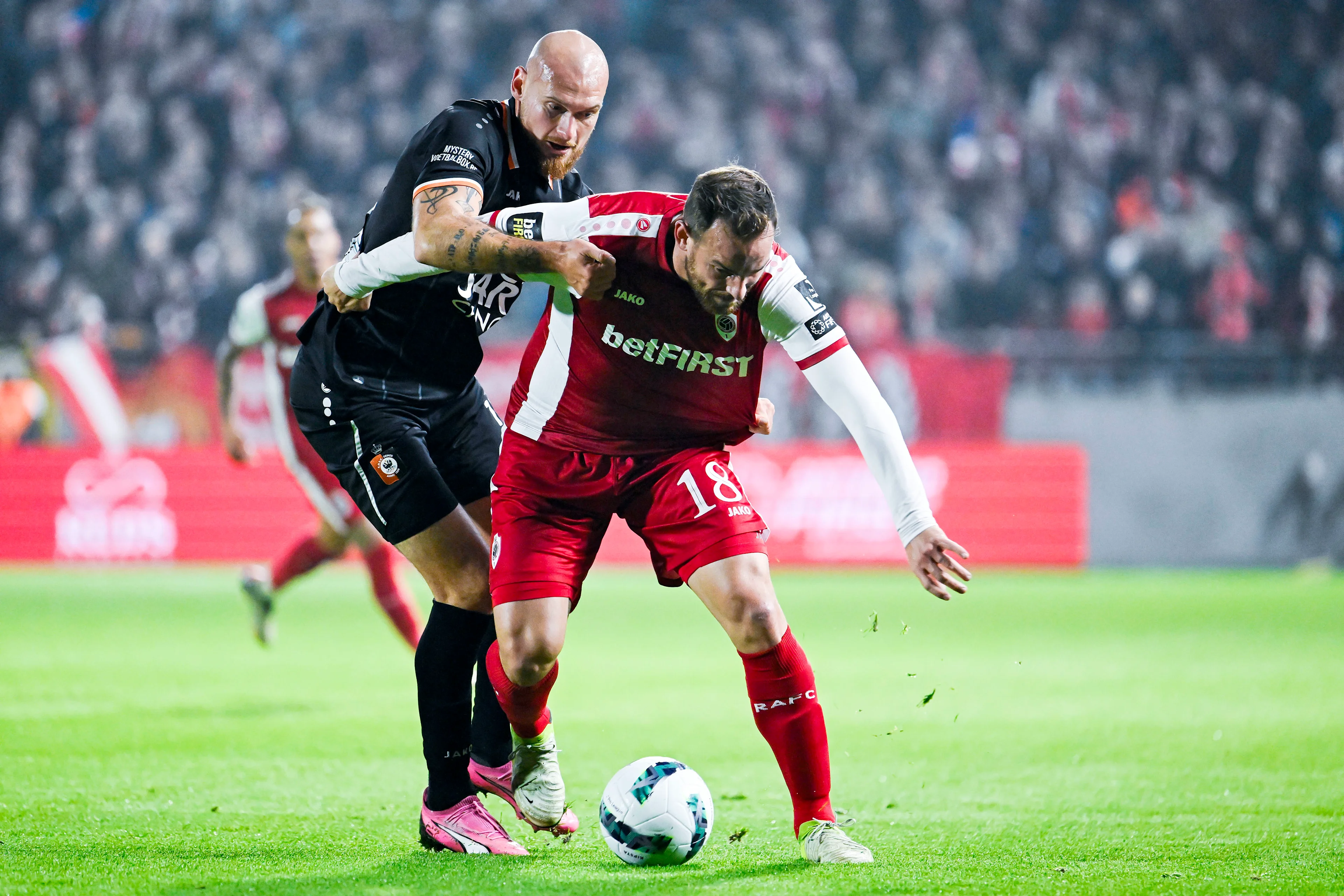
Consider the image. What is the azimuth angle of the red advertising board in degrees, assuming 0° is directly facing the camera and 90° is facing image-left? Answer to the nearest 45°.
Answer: approximately 0°

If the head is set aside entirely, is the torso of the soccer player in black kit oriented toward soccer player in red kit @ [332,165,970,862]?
yes

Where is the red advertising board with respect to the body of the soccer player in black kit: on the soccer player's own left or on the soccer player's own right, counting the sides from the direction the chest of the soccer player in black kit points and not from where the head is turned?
on the soccer player's own left

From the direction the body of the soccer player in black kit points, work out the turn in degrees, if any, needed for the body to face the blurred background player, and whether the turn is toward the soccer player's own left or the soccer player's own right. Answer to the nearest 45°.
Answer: approximately 135° to the soccer player's own left

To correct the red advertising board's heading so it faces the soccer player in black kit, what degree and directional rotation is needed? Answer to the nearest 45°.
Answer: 0° — it already faces them

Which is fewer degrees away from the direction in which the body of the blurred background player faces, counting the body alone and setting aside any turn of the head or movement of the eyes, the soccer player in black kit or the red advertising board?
the soccer player in black kit

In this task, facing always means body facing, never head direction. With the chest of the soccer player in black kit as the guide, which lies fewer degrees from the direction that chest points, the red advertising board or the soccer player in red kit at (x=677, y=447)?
the soccer player in red kit
